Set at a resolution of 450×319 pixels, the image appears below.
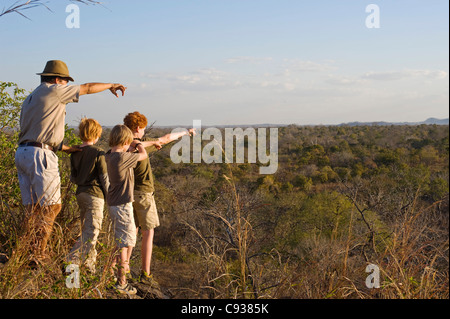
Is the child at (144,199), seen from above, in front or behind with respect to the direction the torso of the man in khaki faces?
in front

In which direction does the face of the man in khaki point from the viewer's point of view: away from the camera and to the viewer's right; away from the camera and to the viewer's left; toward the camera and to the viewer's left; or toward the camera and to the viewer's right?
away from the camera and to the viewer's right

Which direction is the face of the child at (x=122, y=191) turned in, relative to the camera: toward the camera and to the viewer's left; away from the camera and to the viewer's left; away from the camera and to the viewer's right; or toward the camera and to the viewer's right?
away from the camera and to the viewer's right

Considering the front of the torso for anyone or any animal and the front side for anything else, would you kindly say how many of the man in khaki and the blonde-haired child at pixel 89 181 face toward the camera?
0

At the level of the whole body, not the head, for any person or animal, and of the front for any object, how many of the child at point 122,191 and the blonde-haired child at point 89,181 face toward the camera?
0

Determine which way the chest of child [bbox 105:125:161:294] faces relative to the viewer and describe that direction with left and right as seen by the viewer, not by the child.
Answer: facing away from the viewer and to the right of the viewer

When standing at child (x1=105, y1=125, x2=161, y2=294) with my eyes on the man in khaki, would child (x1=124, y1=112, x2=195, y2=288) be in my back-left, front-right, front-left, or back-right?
back-right

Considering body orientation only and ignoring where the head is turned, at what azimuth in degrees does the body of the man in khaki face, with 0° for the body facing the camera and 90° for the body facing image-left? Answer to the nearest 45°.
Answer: approximately 225°

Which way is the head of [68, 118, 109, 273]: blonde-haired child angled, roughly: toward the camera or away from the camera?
away from the camera
